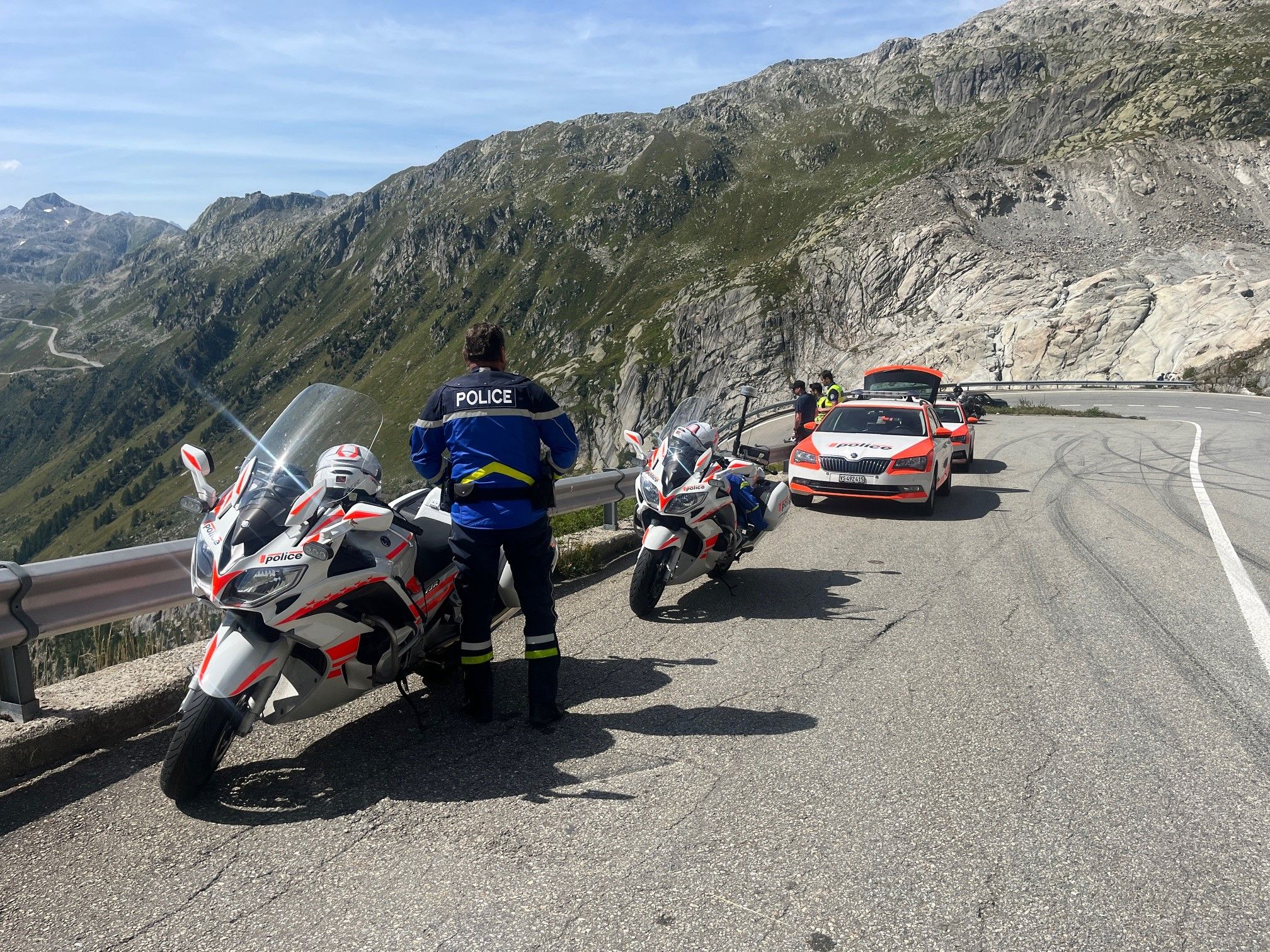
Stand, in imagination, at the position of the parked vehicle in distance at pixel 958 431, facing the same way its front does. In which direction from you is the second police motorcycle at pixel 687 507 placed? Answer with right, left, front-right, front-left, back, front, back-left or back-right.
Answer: front

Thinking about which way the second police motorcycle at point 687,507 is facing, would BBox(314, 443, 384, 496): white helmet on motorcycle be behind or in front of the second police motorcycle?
in front

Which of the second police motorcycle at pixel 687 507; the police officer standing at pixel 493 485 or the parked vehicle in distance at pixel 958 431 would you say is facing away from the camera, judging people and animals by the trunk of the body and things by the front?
the police officer standing

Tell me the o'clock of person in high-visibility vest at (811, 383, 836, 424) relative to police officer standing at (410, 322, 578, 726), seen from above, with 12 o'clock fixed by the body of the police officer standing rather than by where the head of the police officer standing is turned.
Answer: The person in high-visibility vest is roughly at 1 o'clock from the police officer standing.

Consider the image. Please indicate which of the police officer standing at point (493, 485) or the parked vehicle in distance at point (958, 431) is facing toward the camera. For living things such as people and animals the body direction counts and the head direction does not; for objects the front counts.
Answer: the parked vehicle in distance

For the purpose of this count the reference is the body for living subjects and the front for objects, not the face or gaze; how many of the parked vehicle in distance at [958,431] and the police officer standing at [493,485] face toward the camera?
1

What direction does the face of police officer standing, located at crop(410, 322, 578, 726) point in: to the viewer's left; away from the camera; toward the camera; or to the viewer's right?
away from the camera

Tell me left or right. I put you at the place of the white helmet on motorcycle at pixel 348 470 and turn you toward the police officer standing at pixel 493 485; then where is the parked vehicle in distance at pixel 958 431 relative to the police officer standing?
left

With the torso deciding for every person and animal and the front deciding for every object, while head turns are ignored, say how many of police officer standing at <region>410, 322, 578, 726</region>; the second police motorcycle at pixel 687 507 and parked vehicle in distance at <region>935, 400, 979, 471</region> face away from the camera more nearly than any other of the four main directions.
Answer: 1

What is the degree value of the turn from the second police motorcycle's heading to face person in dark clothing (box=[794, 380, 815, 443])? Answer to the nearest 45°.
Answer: approximately 135° to its right

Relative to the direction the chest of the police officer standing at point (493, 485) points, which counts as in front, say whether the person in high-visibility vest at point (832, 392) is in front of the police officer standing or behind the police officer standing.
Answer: in front

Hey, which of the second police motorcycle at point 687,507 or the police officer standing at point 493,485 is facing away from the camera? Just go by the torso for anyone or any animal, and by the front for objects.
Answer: the police officer standing

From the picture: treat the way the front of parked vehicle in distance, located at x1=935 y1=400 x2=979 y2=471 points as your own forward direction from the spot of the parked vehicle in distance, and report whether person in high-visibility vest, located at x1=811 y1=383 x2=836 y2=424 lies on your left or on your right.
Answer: on your right

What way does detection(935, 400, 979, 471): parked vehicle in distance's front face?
toward the camera

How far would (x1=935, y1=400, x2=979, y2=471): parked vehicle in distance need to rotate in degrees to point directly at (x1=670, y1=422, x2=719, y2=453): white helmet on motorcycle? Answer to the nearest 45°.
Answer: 0° — it already faces it

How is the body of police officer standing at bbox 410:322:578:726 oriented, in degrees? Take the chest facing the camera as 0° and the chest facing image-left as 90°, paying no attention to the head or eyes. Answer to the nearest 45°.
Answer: approximately 180°
